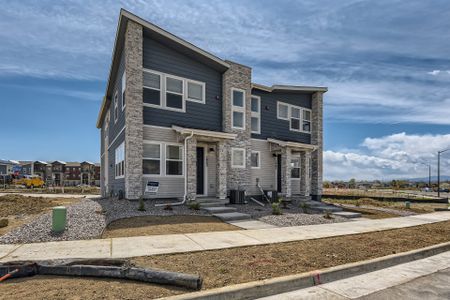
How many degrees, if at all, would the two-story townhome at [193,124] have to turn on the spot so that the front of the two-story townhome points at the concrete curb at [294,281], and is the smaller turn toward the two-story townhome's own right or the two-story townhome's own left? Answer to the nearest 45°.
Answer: approximately 45° to the two-story townhome's own right
